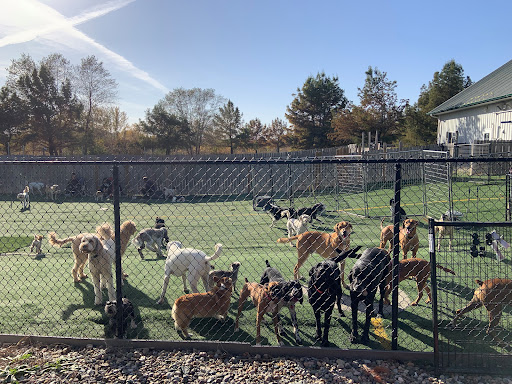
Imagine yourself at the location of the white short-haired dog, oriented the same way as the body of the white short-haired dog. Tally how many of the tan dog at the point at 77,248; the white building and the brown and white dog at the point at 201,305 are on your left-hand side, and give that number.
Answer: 1

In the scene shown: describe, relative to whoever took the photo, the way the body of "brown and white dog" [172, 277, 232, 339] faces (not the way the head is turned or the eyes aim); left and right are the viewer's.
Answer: facing to the right of the viewer

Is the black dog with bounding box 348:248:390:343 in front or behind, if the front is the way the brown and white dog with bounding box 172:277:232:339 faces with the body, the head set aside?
in front

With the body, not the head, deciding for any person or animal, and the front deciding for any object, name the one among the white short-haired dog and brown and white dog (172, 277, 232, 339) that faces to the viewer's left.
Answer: the white short-haired dog

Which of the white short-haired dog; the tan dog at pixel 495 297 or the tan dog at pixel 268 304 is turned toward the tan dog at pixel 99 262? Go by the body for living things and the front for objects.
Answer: the white short-haired dog

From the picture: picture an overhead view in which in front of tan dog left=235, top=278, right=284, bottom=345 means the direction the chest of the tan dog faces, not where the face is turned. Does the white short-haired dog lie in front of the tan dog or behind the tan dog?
behind

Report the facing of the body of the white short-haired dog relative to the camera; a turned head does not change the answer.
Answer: to the viewer's left
